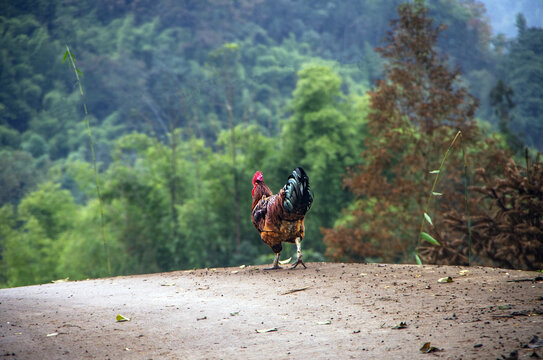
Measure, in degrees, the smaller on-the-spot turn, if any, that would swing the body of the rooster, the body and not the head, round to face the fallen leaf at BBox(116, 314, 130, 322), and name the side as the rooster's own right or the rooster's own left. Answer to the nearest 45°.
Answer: approximately 90° to the rooster's own left

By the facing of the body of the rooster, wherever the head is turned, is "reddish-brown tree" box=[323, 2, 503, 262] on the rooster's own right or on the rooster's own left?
on the rooster's own right

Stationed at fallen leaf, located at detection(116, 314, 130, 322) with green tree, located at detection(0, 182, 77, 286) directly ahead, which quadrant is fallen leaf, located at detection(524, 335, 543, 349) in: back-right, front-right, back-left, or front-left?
back-right

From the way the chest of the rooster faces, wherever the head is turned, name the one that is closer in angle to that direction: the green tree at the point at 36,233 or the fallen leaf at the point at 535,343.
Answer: the green tree

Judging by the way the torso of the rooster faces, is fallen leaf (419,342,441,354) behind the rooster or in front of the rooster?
behind

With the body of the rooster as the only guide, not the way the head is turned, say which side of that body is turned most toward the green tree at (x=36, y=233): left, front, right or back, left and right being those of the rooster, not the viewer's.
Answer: front

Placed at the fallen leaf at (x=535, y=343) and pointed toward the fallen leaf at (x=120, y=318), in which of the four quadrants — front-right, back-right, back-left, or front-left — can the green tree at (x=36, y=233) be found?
front-right

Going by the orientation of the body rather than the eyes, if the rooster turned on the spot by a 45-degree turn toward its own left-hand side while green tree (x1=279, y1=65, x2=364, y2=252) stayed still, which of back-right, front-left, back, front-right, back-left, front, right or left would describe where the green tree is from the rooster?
right

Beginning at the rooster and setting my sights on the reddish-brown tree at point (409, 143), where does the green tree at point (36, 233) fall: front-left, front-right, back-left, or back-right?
front-left

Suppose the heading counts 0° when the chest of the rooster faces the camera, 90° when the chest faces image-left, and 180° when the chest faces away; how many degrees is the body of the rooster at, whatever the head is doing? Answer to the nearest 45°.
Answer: approximately 135°
